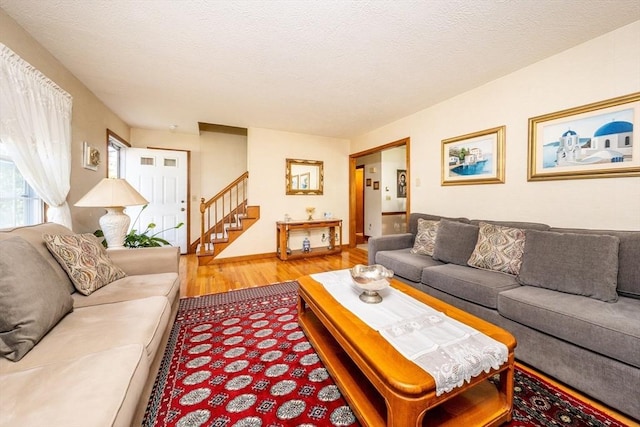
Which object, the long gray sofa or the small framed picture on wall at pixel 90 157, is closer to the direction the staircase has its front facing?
the small framed picture on wall

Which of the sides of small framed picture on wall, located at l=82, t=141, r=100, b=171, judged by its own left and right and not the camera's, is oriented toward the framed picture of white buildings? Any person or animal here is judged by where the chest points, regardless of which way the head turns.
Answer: front

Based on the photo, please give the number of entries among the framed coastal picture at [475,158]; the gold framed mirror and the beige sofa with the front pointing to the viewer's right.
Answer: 1

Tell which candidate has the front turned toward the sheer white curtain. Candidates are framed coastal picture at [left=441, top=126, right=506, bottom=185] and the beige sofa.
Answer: the framed coastal picture

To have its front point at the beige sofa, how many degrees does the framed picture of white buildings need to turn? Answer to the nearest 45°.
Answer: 0° — it already faces it

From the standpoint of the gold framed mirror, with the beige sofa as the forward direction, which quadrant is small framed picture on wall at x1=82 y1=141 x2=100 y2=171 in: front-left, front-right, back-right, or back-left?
front-right

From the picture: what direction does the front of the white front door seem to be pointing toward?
toward the camera

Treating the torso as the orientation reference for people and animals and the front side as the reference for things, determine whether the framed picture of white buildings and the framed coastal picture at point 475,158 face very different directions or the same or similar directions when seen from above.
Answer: same or similar directions

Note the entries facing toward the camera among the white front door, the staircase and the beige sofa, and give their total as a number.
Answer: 1

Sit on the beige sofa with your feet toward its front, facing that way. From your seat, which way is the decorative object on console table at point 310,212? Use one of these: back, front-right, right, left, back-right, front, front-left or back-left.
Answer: front-left

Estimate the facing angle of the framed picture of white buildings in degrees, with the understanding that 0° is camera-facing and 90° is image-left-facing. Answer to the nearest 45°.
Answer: approximately 45°

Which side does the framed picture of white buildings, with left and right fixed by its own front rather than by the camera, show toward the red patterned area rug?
front

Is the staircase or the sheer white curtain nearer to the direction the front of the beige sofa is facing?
the staircase

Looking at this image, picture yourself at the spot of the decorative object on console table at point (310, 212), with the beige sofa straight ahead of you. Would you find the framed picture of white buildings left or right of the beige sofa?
left

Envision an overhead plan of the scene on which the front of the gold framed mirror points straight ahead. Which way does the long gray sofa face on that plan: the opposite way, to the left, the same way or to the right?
to the right

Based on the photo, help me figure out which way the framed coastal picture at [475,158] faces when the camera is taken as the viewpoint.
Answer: facing the viewer and to the left of the viewer

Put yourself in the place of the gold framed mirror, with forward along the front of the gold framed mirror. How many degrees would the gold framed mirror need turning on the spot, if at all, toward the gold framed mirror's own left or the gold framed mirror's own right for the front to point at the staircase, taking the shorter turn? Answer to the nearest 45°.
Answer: approximately 90° to the gold framed mirror's own right
